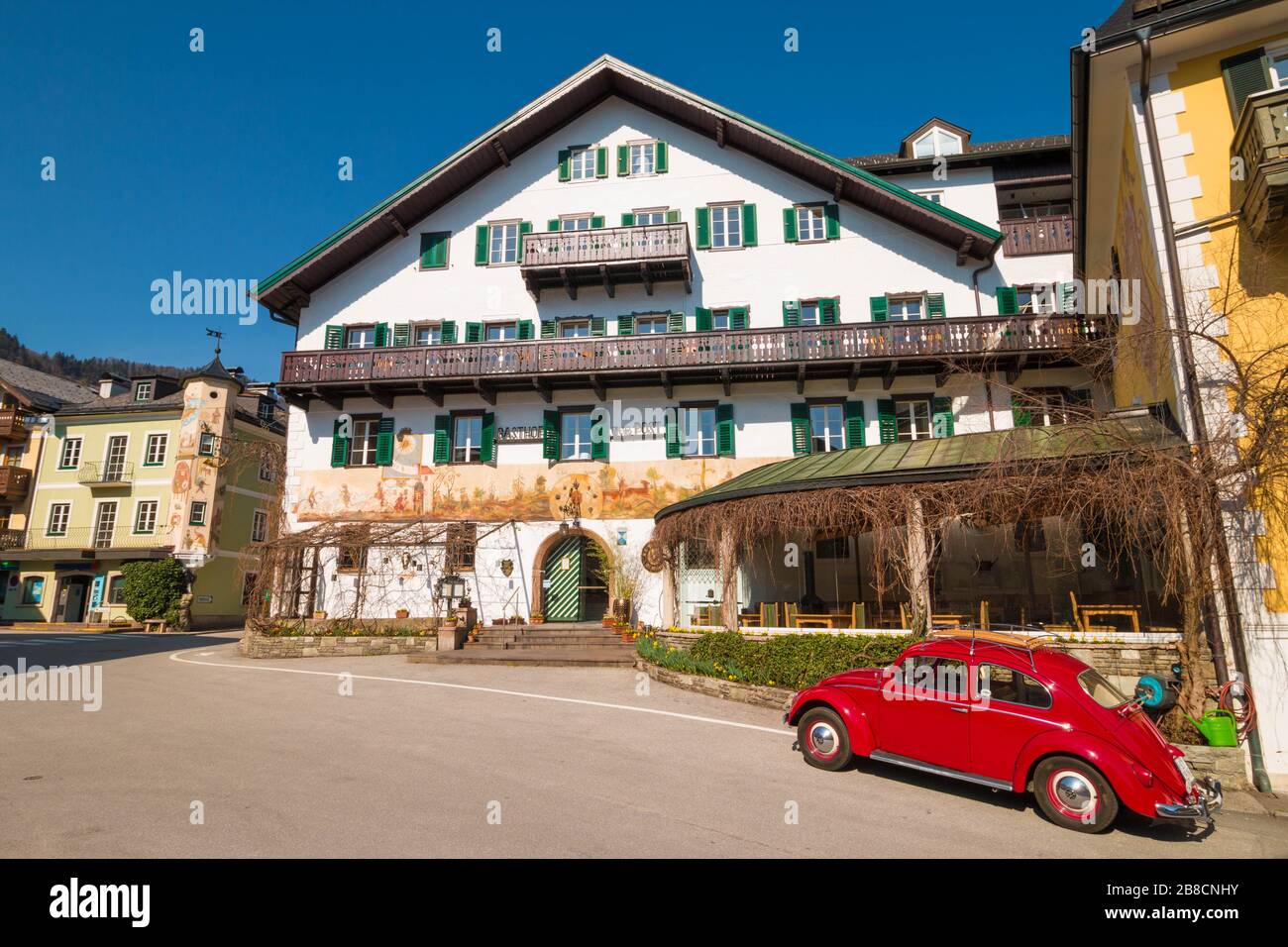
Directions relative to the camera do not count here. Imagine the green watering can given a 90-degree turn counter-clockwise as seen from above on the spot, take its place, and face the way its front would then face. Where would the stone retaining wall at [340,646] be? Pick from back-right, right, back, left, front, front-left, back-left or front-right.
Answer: right

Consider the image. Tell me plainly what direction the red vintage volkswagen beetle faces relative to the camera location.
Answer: facing away from the viewer and to the left of the viewer

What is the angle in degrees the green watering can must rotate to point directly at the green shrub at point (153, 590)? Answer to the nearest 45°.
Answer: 0° — it already faces it

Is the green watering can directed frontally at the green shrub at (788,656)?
yes

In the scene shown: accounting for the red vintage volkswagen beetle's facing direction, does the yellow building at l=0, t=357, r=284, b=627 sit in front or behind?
in front

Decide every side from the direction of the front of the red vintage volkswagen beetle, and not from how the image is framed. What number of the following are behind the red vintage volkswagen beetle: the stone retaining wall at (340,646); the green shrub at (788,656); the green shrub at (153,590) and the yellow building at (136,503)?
0

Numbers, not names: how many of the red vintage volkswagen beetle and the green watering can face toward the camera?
0

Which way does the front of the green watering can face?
to the viewer's left

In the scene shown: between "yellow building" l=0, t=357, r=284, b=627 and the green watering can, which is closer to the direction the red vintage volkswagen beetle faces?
the yellow building

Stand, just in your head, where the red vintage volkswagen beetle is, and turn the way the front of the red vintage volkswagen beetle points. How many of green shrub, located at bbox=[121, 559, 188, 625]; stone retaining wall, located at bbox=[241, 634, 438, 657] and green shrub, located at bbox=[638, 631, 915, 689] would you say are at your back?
0

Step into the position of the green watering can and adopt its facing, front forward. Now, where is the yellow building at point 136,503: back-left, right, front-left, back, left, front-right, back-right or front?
front
